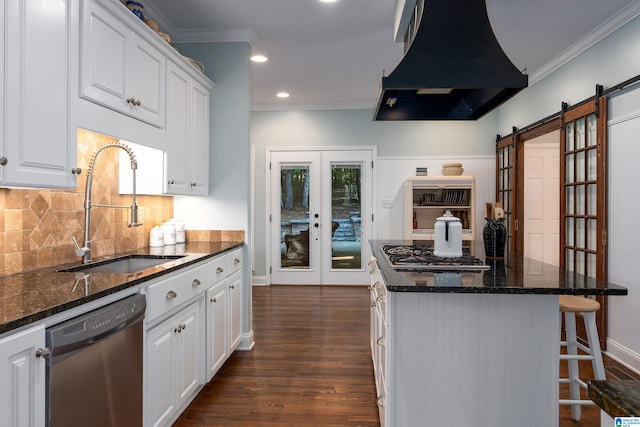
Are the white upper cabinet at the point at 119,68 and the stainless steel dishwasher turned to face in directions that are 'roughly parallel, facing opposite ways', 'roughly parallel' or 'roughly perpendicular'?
roughly parallel

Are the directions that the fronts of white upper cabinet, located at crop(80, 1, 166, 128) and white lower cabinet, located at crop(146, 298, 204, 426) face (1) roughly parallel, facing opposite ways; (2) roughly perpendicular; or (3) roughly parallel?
roughly parallel

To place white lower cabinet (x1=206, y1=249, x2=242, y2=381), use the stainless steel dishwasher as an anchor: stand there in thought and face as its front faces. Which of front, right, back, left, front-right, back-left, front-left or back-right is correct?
left

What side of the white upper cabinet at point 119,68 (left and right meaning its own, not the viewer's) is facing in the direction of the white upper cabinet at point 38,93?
right

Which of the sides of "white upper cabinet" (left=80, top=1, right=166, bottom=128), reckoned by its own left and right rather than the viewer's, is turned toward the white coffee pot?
front

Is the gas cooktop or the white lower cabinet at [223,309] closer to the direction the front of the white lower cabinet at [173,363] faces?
the gas cooktop

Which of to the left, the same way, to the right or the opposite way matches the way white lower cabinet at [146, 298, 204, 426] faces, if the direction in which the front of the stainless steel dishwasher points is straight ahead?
the same way

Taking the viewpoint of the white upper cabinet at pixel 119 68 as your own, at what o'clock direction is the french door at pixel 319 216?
The french door is roughly at 9 o'clock from the white upper cabinet.

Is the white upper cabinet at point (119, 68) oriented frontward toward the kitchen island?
yes

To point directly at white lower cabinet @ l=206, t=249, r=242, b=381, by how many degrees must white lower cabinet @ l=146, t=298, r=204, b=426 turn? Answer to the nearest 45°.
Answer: approximately 90° to its left

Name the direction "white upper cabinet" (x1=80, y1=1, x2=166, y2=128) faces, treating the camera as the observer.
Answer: facing the viewer and to the right of the viewer

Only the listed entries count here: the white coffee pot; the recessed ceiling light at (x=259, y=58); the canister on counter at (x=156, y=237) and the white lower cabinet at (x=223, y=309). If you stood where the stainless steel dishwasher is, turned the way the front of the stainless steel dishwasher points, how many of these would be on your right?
0

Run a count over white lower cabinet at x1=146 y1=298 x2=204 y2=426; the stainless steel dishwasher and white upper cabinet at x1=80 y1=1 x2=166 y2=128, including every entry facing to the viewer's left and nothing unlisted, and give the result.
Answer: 0

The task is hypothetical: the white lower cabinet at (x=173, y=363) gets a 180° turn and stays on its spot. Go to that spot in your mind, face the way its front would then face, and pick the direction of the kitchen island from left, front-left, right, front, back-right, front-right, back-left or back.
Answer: back
